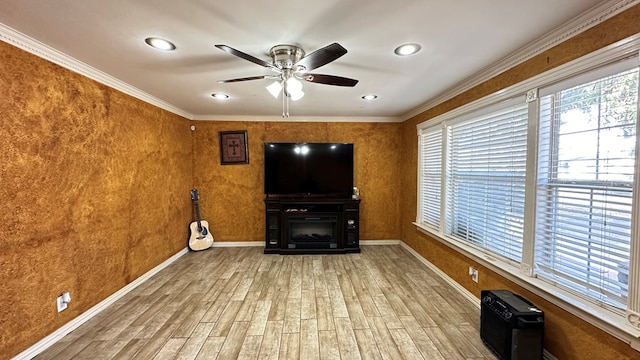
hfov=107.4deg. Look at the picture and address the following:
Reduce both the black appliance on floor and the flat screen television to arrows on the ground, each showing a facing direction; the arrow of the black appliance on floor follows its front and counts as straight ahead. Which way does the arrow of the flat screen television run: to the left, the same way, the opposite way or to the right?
to the left

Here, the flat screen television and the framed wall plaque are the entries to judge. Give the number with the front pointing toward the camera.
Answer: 2

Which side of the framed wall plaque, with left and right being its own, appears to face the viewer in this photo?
front

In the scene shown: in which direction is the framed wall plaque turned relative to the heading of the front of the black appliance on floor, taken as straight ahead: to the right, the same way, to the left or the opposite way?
to the left

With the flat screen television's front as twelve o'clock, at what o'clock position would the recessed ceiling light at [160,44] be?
The recessed ceiling light is roughly at 1 o'clock from the flat screen television.

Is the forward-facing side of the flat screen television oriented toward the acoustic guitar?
no

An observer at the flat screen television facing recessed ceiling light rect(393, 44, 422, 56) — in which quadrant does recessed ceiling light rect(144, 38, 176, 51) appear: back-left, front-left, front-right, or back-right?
front-right

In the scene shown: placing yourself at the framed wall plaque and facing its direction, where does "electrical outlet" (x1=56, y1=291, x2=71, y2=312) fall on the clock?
The electrical outlet is roughly at 1 o'clock from the framed wall plaque.

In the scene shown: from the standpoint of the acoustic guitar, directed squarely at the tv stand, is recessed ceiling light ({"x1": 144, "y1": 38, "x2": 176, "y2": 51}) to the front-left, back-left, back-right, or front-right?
front-right

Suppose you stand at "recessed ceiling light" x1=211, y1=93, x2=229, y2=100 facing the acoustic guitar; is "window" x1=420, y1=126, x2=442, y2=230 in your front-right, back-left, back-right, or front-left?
back-right

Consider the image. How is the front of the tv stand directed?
toward the camera

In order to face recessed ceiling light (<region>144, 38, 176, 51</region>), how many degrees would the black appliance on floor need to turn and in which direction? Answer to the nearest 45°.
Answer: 0° — it already faces it

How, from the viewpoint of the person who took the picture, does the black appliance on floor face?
facing the viewer and to the left of the viewer

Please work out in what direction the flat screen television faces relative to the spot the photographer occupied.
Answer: facing the viewer

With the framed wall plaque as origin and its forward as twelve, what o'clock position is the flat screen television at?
The flat screen television is roughly at 10 o'clock from the framed wall plaque.

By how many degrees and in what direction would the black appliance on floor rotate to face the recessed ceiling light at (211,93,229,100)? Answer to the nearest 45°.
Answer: approximately 45° to its right
